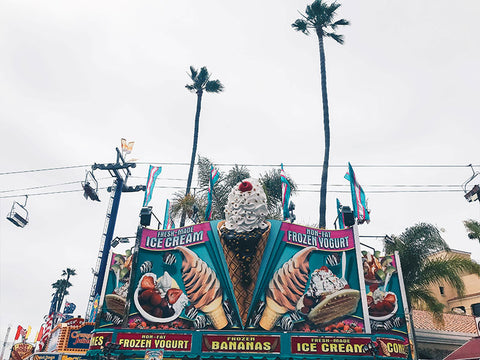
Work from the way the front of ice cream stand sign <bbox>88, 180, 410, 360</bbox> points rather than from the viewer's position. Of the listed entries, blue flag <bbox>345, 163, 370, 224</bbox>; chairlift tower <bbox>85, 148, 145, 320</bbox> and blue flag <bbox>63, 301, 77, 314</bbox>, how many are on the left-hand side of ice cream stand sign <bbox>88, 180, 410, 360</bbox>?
1

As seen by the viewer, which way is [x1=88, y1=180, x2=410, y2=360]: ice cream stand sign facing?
toward the camera

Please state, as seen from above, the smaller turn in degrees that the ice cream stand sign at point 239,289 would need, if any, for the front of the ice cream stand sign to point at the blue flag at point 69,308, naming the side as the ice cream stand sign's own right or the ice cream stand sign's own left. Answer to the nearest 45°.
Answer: approximately 135° to the ice cream stand sign's own right

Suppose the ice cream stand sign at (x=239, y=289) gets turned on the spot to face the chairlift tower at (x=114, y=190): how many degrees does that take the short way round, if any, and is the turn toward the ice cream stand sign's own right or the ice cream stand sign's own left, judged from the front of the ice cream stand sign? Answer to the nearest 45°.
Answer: approximately 135° to the ice cream stand sign's own right

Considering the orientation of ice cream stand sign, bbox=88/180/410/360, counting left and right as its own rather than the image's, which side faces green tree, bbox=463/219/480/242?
left

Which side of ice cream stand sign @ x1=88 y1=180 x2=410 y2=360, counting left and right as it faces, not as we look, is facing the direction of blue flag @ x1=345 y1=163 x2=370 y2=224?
left
